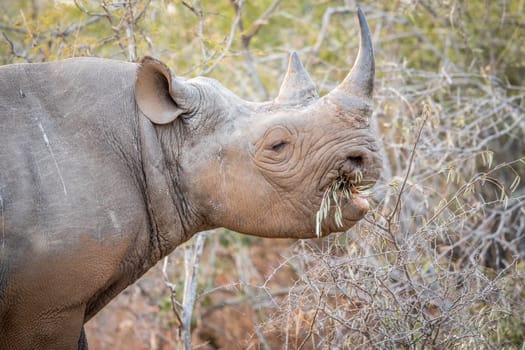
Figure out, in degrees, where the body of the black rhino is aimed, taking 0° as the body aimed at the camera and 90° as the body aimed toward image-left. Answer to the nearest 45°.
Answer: approximately 270°
